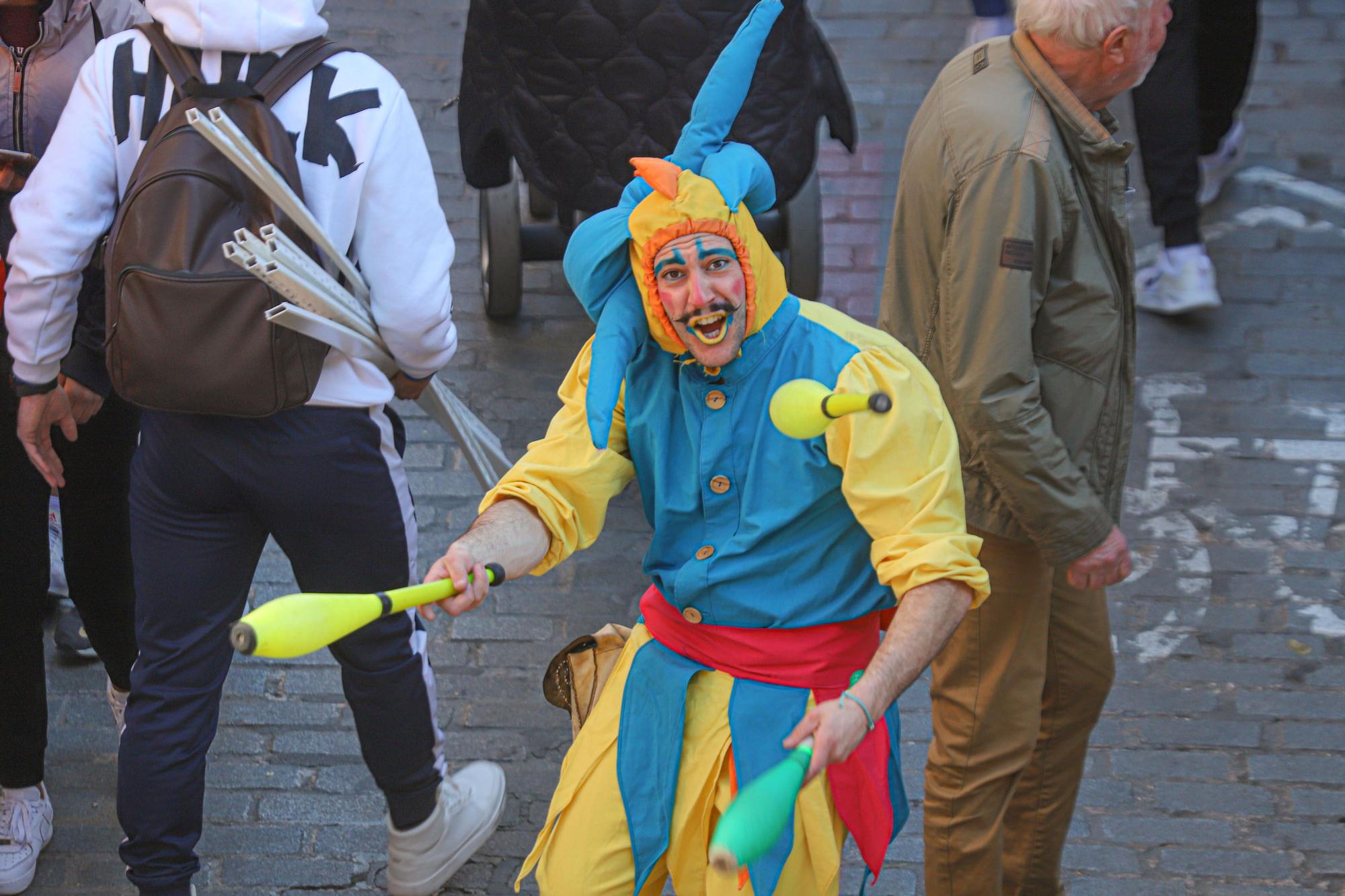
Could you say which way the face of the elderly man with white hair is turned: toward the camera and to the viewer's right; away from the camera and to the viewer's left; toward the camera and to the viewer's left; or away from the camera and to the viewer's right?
away from the camera and to the viewer's right

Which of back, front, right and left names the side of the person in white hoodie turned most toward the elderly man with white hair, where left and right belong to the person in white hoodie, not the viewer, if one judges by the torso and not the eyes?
right

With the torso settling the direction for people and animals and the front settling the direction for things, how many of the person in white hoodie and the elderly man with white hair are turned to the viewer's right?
1

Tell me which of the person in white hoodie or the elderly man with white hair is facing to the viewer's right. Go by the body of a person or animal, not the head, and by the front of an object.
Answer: the elderly man with white hair

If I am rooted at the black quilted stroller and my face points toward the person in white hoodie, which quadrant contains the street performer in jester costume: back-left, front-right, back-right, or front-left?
front-left

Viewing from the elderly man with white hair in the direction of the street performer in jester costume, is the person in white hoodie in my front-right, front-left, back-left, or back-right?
front-right

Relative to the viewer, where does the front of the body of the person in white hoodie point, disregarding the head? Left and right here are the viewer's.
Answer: facing away from the viewer

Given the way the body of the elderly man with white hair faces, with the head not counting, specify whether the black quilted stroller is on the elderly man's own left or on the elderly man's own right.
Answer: on the elderly man's own left

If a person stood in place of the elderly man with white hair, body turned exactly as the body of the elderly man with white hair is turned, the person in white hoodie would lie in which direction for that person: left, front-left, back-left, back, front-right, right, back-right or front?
back

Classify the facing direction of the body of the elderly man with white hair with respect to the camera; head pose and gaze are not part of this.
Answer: to the viewer's right

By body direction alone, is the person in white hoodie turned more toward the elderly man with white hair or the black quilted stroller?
the black quilted stroller

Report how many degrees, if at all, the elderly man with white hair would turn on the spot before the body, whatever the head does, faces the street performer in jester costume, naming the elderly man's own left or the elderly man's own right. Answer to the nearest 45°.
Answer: approximately 135° to the elderly man's own right
